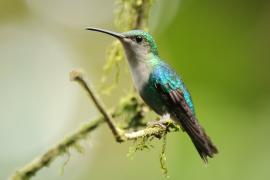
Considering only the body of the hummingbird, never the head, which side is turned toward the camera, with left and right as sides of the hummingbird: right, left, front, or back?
left

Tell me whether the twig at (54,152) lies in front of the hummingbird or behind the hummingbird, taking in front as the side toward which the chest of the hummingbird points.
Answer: in front
